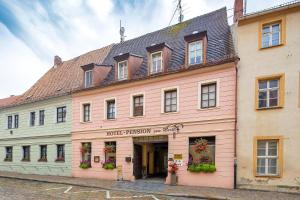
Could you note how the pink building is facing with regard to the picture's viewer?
facing the viewer and to the left of the viewer

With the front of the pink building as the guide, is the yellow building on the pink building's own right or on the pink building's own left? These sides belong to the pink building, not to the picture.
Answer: on the pink building's own left
